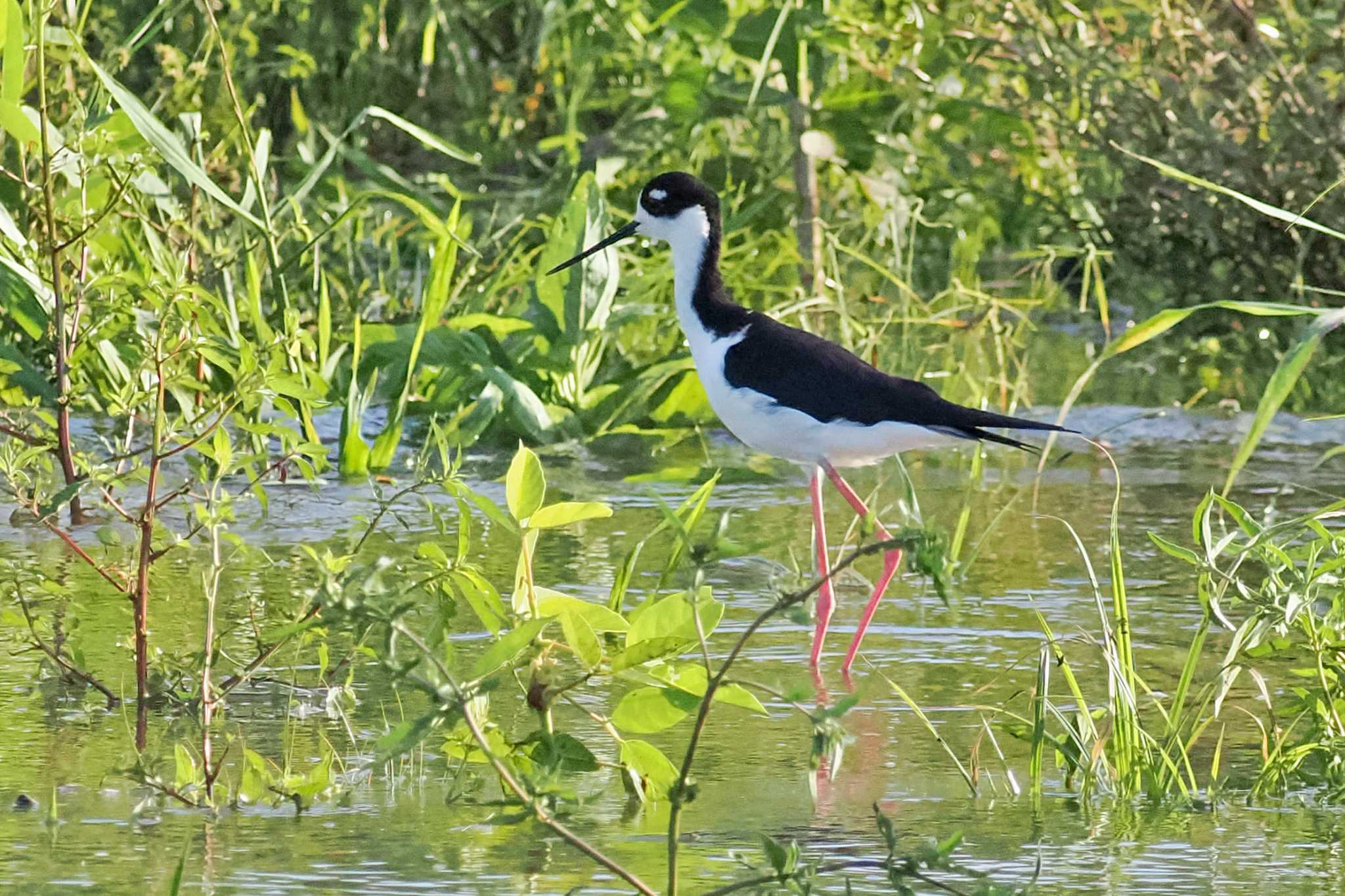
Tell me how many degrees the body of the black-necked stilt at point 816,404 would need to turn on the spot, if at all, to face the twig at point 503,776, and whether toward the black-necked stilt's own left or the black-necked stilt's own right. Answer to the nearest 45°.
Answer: approximately 90° to the black-necked stilt's own left

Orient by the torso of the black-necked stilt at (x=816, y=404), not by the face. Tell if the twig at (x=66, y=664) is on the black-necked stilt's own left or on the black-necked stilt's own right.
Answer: on the black-necked stilt's own left

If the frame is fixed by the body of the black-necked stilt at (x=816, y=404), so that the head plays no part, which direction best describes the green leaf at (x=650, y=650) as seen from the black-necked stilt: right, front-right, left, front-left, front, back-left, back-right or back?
left

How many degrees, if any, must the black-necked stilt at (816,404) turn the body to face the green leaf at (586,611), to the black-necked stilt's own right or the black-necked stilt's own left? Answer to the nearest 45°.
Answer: approximately 90° to the black-necked stilt's own left

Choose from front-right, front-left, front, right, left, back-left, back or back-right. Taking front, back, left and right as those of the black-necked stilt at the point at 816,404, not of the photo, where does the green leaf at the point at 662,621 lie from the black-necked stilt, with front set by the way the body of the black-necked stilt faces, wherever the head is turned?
left

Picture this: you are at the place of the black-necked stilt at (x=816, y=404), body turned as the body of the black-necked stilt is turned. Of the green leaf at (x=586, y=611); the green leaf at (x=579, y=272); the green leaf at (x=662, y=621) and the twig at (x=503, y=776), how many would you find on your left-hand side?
3

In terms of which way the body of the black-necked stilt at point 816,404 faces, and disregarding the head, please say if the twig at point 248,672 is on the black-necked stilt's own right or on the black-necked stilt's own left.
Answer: on the black-necked stilt's own left

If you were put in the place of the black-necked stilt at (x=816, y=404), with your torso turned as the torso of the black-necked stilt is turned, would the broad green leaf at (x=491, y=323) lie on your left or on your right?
on your right

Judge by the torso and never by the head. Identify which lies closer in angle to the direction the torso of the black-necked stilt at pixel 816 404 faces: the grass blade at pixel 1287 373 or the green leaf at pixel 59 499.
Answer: the green leaf

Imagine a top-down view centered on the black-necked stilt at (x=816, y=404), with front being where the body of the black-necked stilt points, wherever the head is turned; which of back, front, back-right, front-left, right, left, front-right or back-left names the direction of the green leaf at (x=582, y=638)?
left

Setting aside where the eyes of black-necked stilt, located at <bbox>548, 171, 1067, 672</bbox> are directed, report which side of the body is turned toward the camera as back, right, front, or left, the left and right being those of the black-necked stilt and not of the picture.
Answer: left

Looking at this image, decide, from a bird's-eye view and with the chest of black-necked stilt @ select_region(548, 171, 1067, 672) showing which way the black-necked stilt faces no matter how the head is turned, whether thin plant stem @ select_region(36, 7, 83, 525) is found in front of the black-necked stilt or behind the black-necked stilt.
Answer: in front
